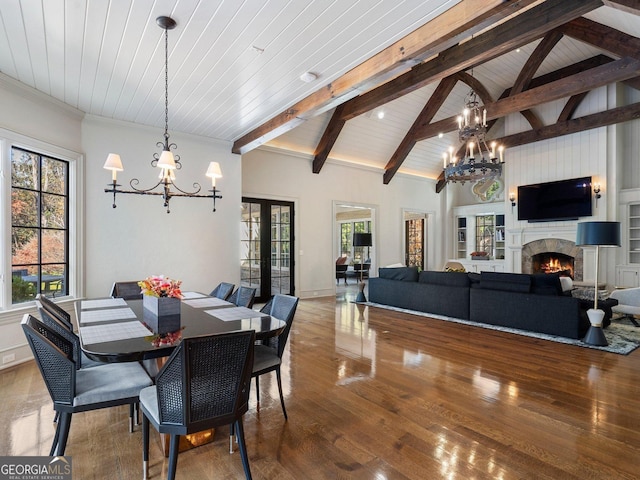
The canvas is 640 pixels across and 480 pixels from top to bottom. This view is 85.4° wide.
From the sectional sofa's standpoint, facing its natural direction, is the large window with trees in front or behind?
behind

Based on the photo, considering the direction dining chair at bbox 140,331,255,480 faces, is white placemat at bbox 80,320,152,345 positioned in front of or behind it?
in front

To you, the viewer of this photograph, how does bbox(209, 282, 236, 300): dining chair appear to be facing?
facing the viewer and to the left of the viewer

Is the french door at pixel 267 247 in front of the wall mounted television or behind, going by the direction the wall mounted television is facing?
in front

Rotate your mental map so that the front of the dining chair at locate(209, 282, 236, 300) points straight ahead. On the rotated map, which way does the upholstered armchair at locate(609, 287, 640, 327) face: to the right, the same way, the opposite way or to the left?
to the right

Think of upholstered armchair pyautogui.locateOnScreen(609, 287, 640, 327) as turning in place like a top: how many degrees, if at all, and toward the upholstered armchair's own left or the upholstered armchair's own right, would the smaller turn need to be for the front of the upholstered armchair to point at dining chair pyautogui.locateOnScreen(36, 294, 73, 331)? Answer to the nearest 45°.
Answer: approximately 45° to the upholstered armchair's own left

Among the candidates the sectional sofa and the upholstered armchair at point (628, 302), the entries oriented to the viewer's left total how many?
1

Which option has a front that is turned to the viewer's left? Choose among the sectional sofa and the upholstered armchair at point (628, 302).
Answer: the upholstered armchair

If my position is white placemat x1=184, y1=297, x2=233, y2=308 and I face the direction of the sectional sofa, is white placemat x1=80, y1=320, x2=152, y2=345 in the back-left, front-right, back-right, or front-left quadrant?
back-right

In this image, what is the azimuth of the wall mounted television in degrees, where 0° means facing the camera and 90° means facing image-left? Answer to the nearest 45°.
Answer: approximately 45°

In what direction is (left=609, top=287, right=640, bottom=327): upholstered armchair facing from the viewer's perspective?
to the viewer's left

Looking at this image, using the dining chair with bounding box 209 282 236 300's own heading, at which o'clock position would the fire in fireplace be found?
The fire in fireplace is roughly at 7 o'clock from the dining chair.

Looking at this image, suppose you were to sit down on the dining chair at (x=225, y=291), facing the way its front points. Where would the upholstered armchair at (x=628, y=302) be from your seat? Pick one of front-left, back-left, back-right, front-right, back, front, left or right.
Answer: back-left

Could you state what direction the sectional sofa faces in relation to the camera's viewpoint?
facing away from the viewer and to the right of the viewer

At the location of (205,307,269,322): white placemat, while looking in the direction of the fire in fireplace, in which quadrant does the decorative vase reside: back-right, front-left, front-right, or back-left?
back-left
